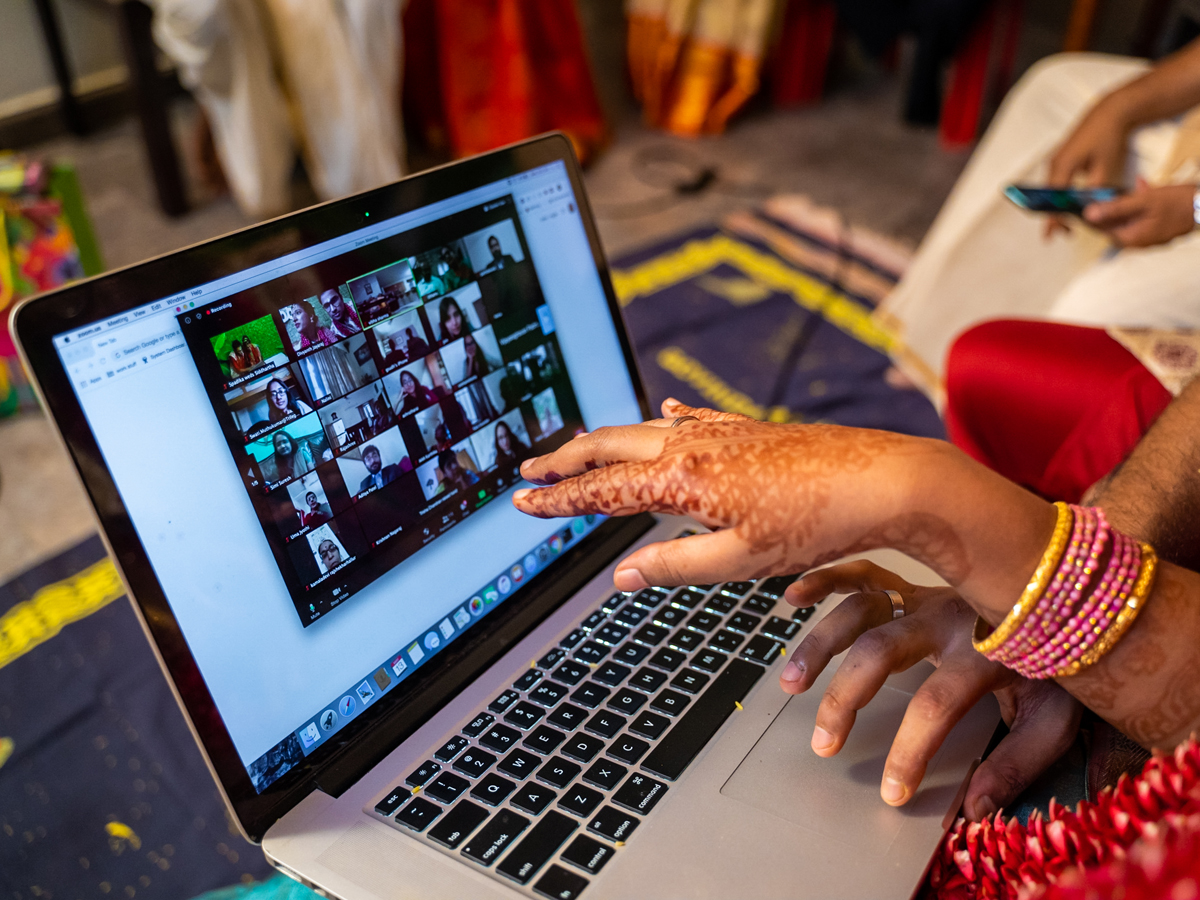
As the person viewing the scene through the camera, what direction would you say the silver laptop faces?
facing the viewer and to the right of the viewer
